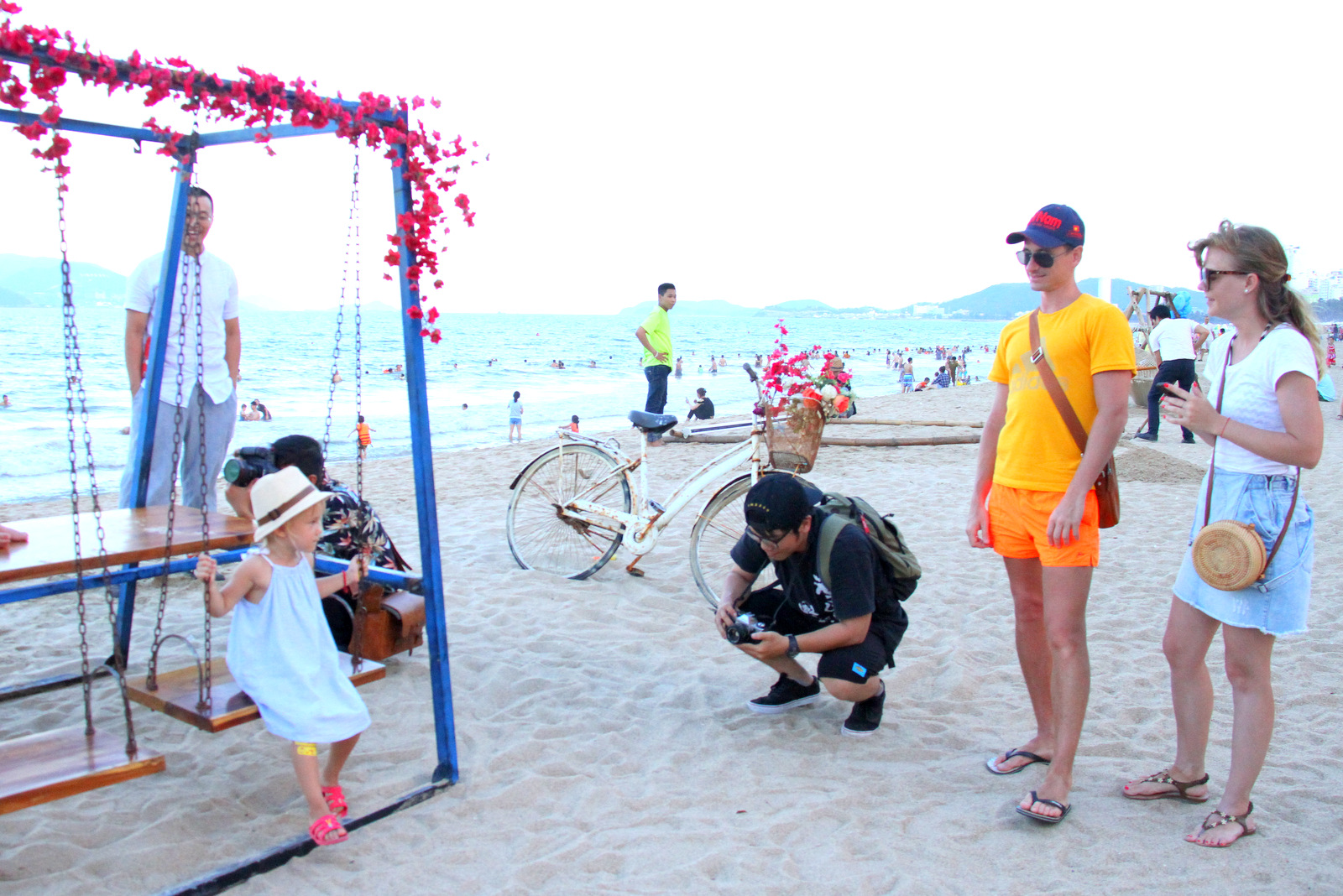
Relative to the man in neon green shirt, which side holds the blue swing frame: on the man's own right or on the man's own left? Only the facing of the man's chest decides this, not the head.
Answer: on the man's own right

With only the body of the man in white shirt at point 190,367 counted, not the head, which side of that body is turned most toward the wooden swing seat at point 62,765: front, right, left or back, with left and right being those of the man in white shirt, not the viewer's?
front

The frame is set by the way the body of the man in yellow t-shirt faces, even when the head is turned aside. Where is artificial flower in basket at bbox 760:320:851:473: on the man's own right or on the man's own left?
on the man's own right

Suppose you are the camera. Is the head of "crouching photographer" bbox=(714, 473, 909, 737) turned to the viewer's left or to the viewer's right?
to the viewer's left

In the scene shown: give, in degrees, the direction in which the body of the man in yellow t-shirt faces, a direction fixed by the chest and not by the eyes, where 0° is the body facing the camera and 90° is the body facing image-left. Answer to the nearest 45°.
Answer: approximately 45°

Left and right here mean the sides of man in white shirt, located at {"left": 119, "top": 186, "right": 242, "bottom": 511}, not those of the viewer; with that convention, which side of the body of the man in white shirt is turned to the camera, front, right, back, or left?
front

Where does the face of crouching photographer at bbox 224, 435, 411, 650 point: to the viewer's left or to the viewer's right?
to the viewer's left

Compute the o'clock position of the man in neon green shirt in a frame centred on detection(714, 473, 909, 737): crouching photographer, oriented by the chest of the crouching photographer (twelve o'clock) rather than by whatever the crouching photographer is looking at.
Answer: The man in neon green shirt is roughly at 4 o'clock from the crouching photographer.

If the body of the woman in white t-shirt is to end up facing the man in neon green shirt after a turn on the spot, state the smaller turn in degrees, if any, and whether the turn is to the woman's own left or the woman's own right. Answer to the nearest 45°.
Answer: approximately 90° to the woman's own right

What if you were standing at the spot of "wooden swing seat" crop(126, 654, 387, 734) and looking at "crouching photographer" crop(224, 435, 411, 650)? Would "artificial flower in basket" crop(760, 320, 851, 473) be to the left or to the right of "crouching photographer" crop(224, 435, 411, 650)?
right

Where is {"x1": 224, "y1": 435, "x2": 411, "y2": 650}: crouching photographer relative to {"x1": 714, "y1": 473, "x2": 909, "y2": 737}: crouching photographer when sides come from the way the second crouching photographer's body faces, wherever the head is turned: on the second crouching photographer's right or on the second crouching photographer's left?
on the second crouching photographer's right

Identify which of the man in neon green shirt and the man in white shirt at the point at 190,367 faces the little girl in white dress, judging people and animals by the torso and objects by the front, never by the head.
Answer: the man in white shirt

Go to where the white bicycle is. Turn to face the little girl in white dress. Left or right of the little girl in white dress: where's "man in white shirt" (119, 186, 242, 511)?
right

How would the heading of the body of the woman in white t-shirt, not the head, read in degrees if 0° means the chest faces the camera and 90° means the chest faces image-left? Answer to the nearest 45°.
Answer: approximately 45°

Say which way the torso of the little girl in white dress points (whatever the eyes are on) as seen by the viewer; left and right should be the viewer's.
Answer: facing the viewer and to the right of the viewer
